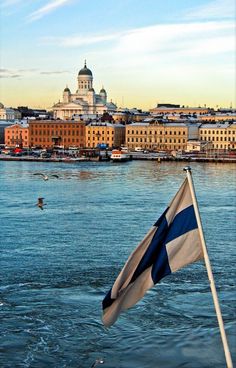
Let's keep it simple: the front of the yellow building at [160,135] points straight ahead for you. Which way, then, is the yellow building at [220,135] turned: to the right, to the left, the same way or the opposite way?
the same way

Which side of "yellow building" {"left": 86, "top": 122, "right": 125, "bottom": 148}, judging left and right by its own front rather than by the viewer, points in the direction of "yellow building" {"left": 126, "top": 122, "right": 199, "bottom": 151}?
left

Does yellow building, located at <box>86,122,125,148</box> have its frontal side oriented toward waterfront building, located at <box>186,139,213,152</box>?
no

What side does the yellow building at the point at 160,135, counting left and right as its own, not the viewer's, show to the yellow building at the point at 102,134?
right

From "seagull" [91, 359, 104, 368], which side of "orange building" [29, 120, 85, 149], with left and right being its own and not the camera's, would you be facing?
front

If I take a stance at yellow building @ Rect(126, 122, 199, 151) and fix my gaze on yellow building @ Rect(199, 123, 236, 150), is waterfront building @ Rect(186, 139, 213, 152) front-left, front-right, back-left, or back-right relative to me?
front-right

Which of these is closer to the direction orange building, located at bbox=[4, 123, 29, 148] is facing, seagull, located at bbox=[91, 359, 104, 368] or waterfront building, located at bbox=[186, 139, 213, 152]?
the seagull

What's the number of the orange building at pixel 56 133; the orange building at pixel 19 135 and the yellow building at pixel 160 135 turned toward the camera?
3

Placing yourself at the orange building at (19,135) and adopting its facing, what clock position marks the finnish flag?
The finnish flag is roughly at 12 o'clock from the orange building.

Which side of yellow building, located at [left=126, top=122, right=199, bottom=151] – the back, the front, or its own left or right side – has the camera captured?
front

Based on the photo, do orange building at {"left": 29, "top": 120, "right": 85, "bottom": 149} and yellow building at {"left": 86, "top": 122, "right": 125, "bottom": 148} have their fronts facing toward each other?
no

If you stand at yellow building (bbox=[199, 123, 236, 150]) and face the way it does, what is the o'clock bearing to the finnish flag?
The finnish flag is roughly at 12 o'clock from the yellow building.

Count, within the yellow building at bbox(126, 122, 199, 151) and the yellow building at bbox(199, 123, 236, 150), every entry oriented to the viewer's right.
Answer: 0

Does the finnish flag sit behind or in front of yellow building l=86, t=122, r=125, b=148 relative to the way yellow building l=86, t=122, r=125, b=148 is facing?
in front
